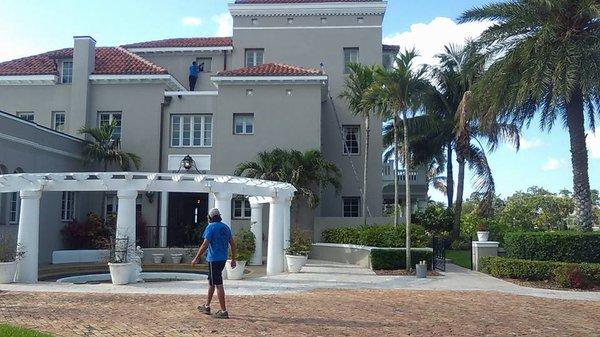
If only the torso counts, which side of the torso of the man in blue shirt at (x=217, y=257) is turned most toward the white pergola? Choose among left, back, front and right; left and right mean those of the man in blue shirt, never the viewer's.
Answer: front

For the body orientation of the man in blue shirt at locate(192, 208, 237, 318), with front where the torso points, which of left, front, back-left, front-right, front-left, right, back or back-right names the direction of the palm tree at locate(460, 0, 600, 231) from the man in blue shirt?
right

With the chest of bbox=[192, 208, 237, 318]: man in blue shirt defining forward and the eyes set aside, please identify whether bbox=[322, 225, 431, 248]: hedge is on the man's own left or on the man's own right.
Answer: on the man's own right

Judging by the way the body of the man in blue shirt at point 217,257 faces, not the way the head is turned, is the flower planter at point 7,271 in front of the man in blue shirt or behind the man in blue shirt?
in front

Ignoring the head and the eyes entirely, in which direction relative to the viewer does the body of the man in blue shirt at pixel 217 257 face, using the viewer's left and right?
facing away from the viewer and to the left of the viewer

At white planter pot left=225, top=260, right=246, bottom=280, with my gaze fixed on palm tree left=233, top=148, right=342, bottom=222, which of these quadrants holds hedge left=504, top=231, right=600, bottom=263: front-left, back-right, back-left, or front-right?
front-right

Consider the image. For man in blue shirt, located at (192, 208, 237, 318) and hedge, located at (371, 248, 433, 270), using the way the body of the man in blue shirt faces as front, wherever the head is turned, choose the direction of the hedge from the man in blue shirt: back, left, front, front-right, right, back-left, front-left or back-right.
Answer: right

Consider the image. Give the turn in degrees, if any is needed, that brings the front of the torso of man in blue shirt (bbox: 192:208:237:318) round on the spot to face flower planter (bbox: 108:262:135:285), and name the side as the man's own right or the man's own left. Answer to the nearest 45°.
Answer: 0° — they already face it

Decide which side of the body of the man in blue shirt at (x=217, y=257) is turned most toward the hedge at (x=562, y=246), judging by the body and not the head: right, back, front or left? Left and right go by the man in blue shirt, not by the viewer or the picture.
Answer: right

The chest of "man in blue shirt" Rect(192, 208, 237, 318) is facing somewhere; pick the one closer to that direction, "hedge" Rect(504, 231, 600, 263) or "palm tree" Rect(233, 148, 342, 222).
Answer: the palm tree

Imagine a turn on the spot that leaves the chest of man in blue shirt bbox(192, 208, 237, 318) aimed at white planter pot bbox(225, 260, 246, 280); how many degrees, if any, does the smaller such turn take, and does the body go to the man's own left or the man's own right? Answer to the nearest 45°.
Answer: approximately 45° to the man's own right

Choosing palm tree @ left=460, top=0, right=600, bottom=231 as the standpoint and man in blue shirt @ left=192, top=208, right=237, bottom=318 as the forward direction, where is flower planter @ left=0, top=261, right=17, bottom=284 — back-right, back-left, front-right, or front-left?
front-right

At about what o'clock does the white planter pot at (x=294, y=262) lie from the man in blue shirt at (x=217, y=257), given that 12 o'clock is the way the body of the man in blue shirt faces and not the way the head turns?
The white planter pot is roughly at 2 o'clock from the man in blue shirt.
